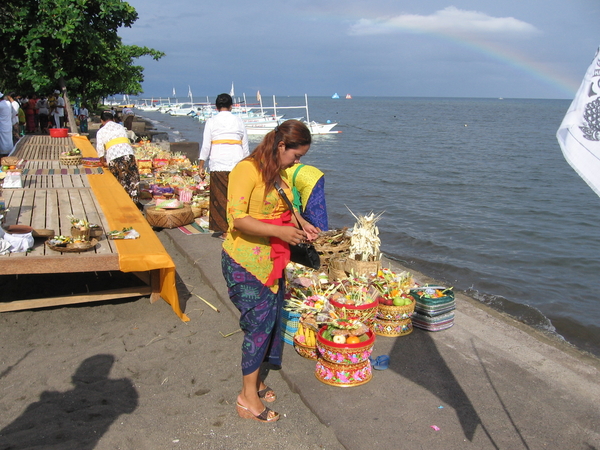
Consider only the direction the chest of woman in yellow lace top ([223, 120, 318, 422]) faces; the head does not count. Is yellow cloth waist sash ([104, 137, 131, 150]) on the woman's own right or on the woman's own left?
on the woman's own left

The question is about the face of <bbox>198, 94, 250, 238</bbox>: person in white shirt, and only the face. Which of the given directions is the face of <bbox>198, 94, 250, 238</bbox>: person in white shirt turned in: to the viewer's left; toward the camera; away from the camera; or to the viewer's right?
away from the camera

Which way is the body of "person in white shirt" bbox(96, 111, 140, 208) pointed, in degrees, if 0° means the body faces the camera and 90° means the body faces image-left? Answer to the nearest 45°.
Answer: approximately 135°

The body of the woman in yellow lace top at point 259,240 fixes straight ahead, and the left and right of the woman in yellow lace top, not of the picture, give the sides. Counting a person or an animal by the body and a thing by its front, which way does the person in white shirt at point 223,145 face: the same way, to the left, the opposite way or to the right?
to the left

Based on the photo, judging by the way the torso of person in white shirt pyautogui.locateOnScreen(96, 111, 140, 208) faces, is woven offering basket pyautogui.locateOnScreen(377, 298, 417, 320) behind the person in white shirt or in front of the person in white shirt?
behind

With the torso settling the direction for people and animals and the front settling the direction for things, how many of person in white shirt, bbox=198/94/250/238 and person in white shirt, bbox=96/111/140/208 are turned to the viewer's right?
0

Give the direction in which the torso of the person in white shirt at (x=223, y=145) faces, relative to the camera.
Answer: away from the camera

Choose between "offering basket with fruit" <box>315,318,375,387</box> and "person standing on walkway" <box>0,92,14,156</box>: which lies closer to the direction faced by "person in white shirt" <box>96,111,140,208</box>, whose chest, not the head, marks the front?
the person standing on walkway

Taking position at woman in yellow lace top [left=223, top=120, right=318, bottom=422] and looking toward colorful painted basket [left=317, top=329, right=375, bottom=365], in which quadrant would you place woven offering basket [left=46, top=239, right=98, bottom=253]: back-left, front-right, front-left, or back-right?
back-left

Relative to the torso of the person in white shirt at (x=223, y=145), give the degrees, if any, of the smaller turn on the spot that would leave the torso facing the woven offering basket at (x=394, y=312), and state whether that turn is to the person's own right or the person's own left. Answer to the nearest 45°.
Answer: approximately 135° to the person's own right

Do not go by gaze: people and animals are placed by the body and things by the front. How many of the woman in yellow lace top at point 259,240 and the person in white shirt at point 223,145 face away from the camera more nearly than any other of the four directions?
1

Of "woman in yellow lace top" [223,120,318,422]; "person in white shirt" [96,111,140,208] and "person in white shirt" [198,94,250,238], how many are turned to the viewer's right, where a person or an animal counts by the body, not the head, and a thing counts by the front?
1

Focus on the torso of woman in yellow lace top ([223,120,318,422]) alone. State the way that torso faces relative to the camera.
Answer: to the viewer's right

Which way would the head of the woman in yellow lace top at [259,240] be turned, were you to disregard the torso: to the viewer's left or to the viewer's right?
to the viewer's right

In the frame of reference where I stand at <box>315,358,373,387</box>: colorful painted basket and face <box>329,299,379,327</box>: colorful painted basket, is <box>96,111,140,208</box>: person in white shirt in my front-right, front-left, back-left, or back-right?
front-left

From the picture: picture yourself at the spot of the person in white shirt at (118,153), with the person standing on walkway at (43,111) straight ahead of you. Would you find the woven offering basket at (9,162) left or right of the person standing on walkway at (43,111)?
left
